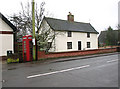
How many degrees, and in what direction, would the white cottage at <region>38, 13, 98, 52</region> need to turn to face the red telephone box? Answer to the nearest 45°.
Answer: approximately 45° to its right

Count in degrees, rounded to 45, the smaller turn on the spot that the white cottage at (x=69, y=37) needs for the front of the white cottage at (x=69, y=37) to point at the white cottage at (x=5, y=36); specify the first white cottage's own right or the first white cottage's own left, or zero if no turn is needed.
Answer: approximately 90° to the first white cottage's own right

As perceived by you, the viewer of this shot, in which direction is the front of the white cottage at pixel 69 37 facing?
facing the viewer and to the right of the viewer
